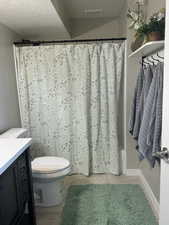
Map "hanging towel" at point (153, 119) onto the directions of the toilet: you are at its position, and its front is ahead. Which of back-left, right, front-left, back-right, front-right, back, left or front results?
front-right

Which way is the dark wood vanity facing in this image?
to the viewer's right

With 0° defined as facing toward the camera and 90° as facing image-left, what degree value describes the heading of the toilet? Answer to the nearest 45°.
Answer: approximately 270°

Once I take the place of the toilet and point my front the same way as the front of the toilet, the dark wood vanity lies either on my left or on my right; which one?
on my right

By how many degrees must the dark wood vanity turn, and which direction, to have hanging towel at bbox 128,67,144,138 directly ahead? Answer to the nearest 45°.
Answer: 0° — it already faces it

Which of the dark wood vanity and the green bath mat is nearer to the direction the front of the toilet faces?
the green bath mat

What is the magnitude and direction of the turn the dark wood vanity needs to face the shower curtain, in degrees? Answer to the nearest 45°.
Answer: approximately 45° to its left
